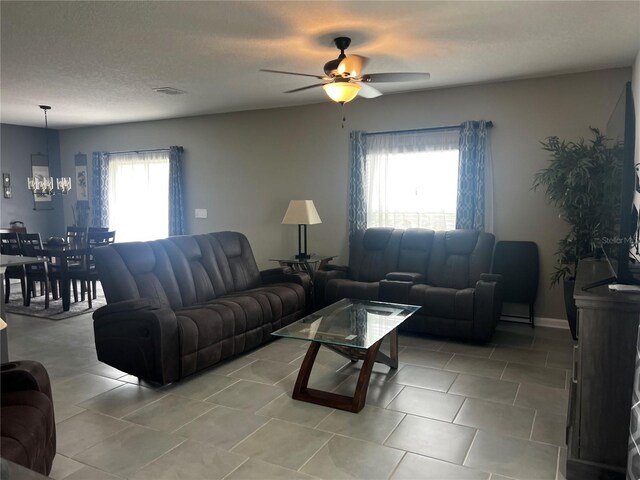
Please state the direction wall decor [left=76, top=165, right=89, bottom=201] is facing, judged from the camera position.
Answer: facing the viewer

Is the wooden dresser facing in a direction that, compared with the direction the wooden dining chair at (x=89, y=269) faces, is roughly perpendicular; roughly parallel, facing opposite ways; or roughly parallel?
roughly parallel

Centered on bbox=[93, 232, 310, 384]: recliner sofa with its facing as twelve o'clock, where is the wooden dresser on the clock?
The wooden dresser is roughly at 12 o'clock from the recliner sofa.

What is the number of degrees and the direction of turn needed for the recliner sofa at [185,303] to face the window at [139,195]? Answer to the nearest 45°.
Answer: approximately 135° to its left

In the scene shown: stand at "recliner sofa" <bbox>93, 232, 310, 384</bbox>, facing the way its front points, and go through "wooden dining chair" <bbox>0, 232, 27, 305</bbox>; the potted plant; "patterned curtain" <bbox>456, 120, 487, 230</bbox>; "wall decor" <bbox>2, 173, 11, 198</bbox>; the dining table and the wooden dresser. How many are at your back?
3

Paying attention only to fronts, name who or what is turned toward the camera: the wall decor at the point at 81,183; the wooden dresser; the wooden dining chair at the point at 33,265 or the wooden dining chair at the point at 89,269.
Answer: the wall decor

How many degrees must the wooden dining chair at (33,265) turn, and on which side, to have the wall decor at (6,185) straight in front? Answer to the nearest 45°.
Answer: approximately 45° to its left

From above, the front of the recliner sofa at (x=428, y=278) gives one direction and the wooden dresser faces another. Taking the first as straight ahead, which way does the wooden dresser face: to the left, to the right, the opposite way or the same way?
to the right

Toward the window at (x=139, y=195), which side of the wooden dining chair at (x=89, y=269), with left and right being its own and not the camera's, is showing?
right

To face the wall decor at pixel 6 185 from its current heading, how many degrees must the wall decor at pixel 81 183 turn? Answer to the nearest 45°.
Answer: approximately 90° to its right

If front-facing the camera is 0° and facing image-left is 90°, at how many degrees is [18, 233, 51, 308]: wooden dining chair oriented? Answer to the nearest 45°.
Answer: approximately 225°

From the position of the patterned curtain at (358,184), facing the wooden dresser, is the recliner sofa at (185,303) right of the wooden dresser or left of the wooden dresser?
right

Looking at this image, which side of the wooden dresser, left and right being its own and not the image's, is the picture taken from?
left

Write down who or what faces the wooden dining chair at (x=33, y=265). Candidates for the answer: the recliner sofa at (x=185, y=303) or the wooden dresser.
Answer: the wooden dresser

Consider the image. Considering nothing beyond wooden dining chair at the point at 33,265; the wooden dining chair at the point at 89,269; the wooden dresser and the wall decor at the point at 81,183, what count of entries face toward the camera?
1

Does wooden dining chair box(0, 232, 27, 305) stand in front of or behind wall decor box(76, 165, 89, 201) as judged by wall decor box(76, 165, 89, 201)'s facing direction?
in front

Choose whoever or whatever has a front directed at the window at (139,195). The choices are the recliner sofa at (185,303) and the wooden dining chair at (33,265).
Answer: the wooden dining chair
